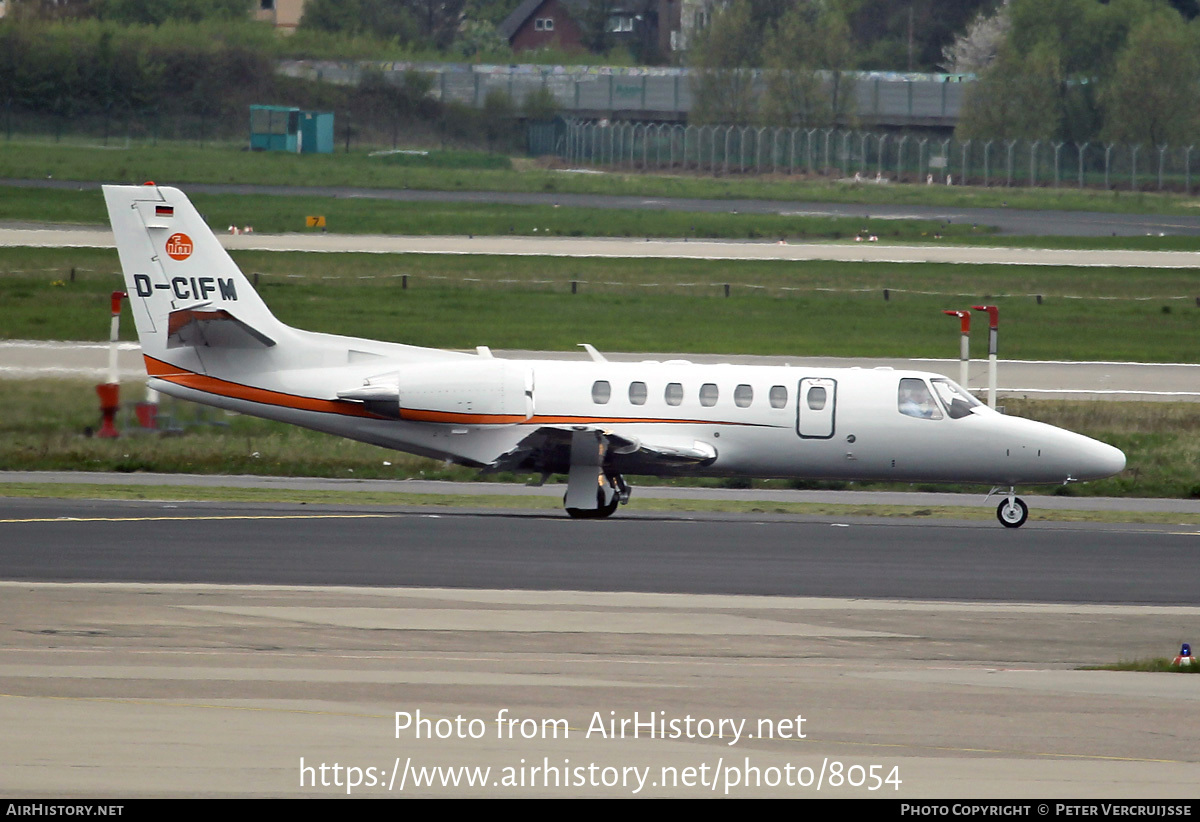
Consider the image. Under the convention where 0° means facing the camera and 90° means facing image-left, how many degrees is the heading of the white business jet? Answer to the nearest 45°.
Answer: approximately 270°
